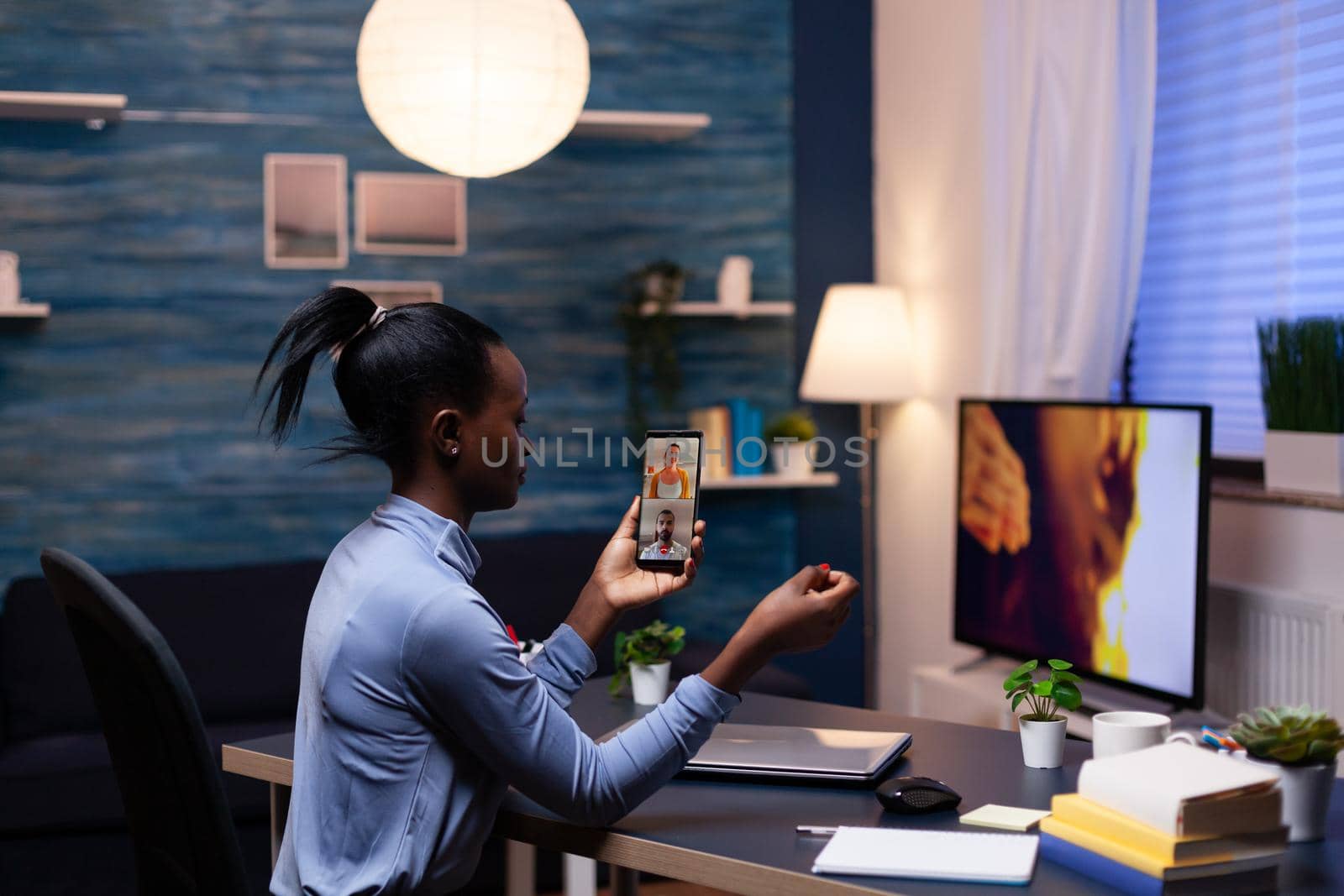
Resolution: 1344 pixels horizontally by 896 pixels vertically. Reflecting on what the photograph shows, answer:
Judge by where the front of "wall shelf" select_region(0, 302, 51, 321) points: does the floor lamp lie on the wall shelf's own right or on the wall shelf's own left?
on the wall shelf's own left

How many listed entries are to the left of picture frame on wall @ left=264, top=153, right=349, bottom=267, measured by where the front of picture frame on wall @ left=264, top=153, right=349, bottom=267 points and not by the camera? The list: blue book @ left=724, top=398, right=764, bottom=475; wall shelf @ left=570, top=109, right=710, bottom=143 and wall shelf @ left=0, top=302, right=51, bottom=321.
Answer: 2

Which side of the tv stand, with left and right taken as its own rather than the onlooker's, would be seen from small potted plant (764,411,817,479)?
right

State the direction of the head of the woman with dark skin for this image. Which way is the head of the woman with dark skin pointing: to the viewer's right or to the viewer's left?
to the viewer's right

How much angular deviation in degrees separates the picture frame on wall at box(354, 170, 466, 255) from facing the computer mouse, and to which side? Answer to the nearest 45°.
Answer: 0° — it already faces it

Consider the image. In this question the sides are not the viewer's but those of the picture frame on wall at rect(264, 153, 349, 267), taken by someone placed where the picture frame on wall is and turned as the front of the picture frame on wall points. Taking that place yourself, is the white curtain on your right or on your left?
on your left

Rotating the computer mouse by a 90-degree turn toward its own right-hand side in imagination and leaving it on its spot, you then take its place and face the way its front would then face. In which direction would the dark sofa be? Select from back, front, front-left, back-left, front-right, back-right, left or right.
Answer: back-right

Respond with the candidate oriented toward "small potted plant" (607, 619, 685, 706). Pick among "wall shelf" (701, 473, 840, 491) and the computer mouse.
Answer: the wall shelf

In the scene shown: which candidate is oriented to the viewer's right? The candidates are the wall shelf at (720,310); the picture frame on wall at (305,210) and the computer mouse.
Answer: the computer mouse

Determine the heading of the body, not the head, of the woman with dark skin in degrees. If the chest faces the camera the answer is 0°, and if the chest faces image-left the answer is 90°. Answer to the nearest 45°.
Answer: approximately 225°
